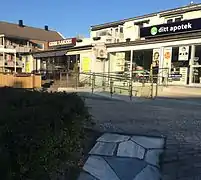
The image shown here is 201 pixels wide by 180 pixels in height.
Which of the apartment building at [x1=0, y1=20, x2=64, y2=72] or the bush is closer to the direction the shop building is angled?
the bush

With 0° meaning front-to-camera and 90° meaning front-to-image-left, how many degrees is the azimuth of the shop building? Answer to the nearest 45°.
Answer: approximately 45°

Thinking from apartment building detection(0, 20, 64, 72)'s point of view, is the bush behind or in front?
in front

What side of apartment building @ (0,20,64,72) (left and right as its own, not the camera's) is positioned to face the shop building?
front

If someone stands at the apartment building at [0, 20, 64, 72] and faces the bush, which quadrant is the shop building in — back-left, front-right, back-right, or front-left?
front-left

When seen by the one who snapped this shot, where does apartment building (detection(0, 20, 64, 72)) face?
facing the viewer and to the right of the viewer

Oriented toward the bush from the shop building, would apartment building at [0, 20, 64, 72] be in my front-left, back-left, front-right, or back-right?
back-right

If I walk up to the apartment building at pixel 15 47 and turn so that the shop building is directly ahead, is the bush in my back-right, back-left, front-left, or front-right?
front-right

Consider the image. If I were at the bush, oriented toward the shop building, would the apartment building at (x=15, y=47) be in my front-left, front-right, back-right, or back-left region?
front-left

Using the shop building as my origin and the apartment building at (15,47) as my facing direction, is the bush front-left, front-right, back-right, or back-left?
back-left

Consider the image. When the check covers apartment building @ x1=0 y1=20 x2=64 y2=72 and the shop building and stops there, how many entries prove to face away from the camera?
0

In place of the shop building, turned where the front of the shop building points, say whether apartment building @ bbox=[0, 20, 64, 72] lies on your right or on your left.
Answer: on your right
